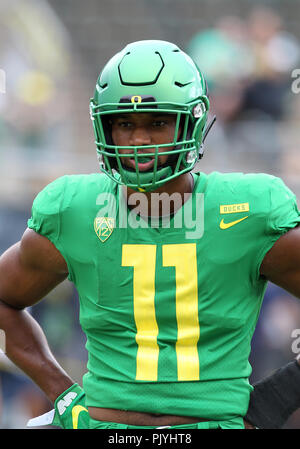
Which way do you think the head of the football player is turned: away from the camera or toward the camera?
toward the camera

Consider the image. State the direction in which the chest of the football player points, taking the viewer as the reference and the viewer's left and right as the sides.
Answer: facing the viewer

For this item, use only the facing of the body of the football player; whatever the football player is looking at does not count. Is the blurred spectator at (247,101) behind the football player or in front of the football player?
behind
